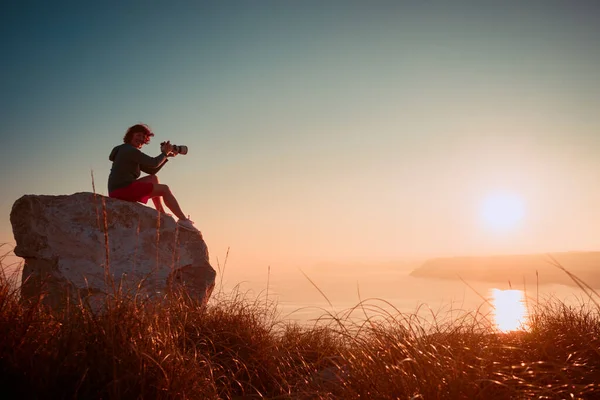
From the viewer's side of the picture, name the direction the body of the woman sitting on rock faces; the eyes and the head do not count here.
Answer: to the viewer's right
